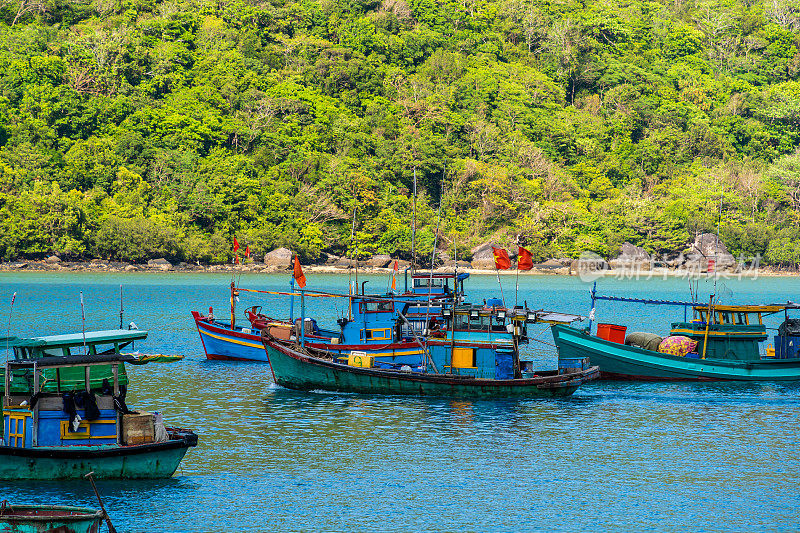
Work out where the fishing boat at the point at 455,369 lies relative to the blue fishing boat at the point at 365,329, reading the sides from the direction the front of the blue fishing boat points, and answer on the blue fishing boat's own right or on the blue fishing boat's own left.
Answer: on the blue fishing boat's own left

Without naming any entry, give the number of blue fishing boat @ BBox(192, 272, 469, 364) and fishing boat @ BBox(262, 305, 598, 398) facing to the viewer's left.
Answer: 2

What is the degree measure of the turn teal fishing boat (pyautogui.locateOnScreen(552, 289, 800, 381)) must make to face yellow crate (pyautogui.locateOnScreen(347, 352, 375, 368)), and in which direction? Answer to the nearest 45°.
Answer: approximately 45° to its left

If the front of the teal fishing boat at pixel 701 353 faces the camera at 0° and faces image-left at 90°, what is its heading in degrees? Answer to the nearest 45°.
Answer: approximately 90°

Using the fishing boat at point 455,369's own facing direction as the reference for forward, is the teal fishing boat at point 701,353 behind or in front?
behind

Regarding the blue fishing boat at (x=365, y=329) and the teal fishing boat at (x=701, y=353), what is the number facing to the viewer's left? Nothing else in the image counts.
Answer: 2

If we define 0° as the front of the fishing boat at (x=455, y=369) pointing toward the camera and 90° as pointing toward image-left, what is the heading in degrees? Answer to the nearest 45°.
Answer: approximately 90°

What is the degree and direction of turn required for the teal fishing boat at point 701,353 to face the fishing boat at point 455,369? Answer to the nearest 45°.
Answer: approximately 45° to its left

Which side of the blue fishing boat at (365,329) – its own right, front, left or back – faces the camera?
left
